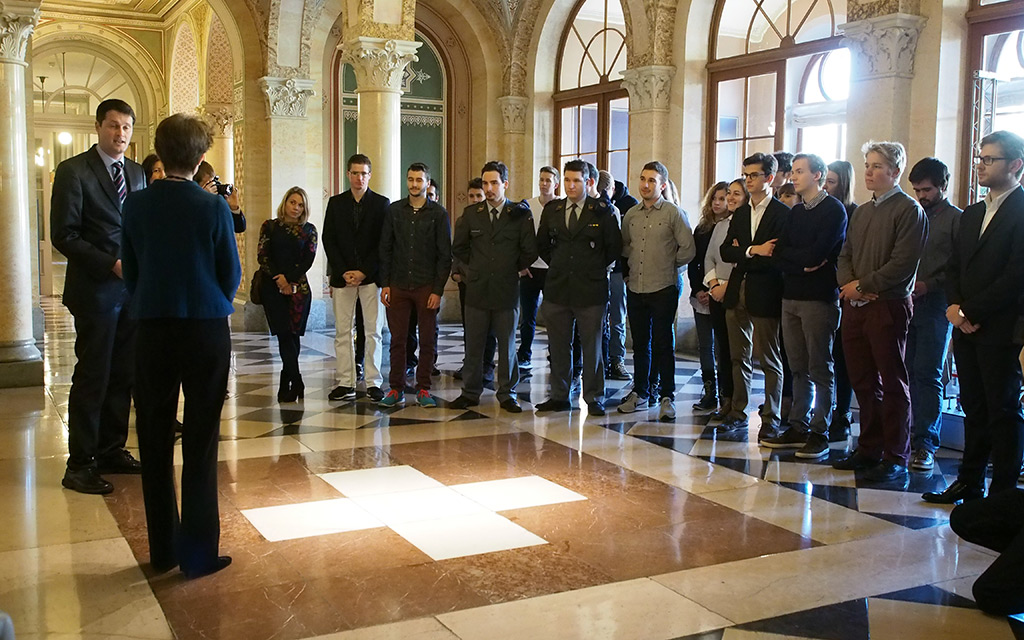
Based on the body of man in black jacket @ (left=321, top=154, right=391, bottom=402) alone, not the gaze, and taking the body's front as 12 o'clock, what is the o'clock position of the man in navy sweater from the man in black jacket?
The man in navy sweater is roughly at 10 o'clock from the man in black jacket.

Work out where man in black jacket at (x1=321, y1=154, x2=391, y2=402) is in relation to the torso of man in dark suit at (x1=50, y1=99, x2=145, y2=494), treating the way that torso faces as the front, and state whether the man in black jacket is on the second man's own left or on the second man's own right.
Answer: on the second man's own left

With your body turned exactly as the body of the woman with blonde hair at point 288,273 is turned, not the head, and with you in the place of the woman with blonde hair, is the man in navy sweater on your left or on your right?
on your left

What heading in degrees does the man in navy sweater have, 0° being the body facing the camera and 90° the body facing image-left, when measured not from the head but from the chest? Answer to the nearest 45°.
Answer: approximately 45°

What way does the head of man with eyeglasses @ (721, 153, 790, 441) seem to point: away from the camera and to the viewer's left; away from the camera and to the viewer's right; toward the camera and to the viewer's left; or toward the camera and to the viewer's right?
toward the camera and to the viewer's left

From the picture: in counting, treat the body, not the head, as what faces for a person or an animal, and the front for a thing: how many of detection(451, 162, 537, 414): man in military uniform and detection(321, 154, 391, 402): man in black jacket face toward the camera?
2

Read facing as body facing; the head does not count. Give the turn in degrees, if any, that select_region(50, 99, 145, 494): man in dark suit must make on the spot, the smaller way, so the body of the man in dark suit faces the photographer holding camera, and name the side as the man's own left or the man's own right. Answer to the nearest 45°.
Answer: approximately 90° to the man's own left

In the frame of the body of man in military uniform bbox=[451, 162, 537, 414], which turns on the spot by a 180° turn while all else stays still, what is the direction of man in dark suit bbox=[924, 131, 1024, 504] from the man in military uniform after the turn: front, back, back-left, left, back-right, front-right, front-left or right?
back-right

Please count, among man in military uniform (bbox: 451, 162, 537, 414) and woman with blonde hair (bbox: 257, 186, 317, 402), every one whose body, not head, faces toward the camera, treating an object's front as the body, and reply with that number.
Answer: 2

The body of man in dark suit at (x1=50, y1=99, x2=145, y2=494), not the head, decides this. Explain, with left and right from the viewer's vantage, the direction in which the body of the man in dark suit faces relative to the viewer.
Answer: facing the viewer and to the right of the viewer

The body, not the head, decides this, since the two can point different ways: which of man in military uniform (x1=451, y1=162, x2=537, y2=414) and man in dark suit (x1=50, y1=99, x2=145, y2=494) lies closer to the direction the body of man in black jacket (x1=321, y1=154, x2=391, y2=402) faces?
the man in dark suit

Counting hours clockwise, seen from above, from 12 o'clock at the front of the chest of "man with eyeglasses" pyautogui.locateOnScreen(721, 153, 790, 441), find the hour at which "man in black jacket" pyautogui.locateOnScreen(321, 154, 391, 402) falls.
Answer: The man in black jacket is roughly at 2 o'clock from the man with eyeglasses.
